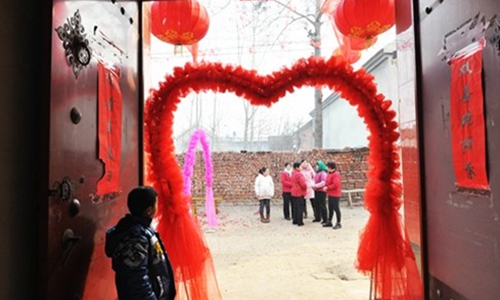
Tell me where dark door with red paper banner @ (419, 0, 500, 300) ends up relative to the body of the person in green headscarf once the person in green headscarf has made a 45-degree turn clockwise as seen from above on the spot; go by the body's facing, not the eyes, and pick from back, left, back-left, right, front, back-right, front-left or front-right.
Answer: back-left

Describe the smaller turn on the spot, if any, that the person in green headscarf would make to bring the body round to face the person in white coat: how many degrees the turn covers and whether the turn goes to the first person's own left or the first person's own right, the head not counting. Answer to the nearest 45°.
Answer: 0° — they already face them

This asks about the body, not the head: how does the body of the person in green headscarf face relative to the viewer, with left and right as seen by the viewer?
facing to the left of the viewer

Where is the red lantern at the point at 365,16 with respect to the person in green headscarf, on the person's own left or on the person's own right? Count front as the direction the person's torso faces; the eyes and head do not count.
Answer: on the person's own left

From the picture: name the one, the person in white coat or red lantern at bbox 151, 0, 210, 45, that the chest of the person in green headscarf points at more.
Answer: the person in white coat

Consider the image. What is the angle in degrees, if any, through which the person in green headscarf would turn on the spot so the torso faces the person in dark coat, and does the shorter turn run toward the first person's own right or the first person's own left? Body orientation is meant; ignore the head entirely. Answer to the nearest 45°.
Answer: approximately 90° to the first person's own left

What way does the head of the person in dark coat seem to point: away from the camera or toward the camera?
away from the camera

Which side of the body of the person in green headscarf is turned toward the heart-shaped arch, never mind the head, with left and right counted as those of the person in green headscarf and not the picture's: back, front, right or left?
left

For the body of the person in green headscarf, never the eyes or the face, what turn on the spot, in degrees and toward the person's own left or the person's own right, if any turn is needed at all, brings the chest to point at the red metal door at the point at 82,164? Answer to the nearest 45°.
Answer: approximately 90° to the person's own left

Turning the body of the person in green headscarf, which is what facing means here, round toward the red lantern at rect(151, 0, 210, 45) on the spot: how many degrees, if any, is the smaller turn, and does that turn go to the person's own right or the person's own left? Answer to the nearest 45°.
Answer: approximately 90° to the person's own left
